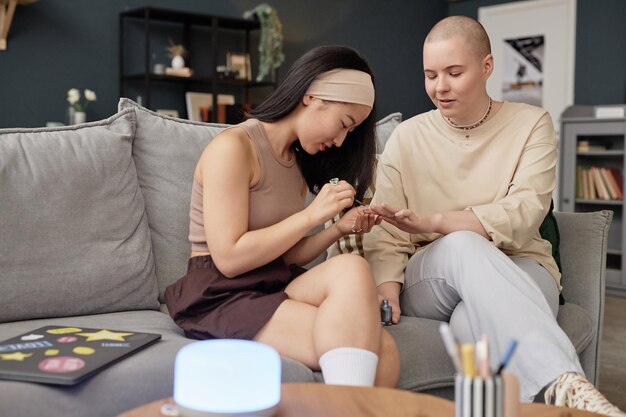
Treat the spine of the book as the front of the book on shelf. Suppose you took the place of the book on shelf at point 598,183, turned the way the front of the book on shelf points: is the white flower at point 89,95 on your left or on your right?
on your right

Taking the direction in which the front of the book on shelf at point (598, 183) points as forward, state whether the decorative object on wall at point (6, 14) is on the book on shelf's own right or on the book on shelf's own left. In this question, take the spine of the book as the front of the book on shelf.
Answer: on the book on shelf's own right

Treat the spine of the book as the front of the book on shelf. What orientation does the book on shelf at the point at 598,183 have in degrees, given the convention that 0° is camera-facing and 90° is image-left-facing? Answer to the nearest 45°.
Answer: approximately 0°

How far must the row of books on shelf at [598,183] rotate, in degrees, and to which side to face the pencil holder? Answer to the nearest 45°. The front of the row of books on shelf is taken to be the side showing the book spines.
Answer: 0° — it already faces it

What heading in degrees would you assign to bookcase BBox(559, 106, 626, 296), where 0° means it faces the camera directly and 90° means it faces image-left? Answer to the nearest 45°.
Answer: approximately 0°

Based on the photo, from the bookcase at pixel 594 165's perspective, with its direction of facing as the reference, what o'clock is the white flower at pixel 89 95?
The white flower is roughly at 2 o'clock from the bookcase.

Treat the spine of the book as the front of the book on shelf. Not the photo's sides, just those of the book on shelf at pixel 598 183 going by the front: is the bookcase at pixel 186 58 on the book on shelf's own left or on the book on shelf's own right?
on the book on shelf's own right

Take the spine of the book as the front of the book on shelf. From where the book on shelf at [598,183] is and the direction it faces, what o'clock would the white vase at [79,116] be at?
The white vase is roughly at 2 o'clock from the book on shelf.
